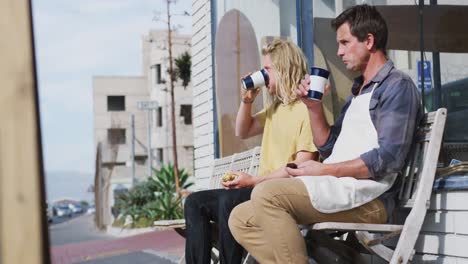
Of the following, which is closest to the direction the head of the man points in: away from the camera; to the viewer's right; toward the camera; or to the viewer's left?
to the viewer's left

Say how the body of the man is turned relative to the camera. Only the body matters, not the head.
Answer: to the viewer's left

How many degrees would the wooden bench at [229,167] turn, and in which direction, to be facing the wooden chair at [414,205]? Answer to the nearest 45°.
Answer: approximately 90° to its left

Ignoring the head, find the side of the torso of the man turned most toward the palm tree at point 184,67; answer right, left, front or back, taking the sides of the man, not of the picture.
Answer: right

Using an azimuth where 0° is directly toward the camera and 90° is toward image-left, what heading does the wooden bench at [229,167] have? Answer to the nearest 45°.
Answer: approximately 45°

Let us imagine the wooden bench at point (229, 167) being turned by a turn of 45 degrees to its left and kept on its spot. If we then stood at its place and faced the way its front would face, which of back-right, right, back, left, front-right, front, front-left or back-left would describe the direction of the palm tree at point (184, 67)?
back
